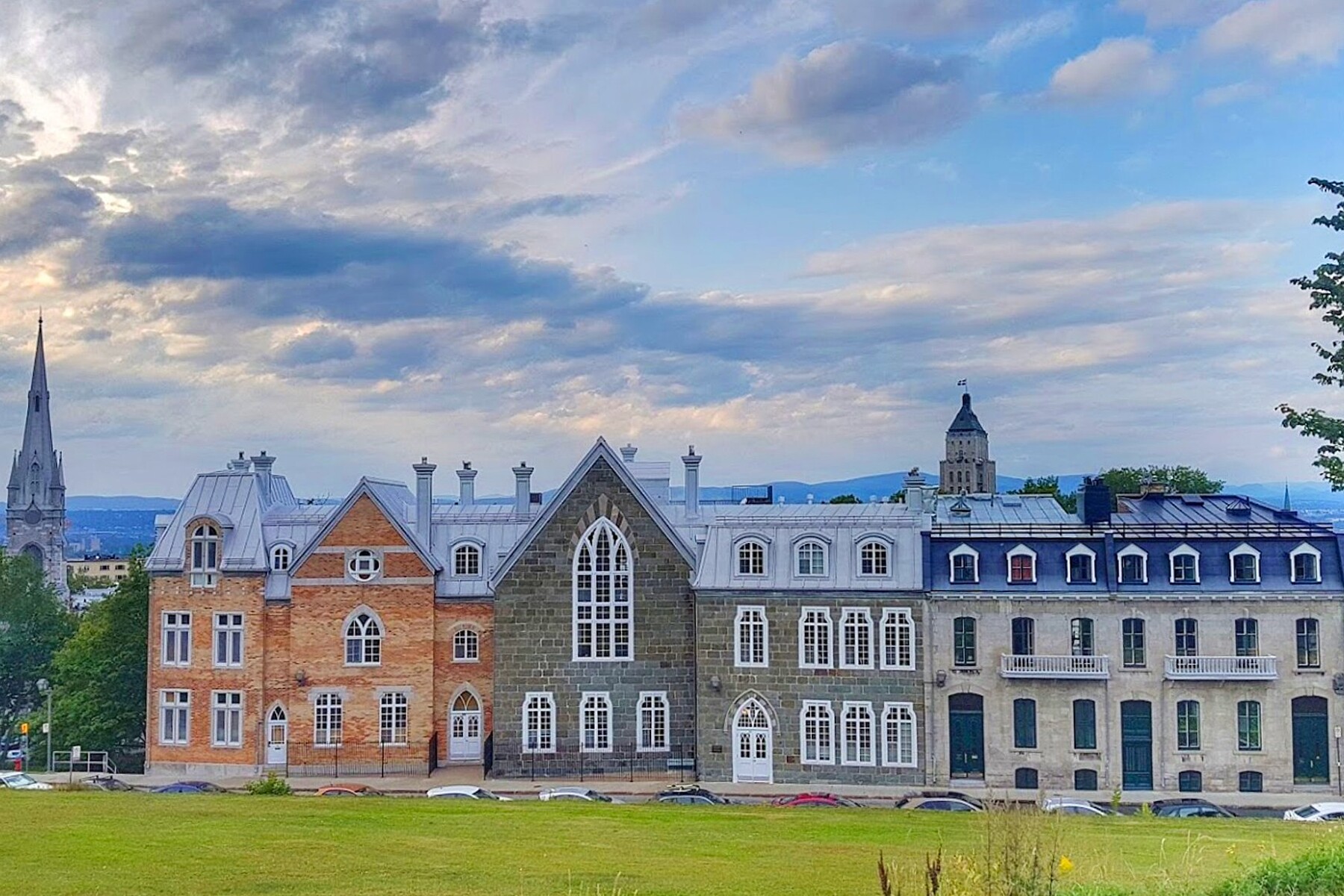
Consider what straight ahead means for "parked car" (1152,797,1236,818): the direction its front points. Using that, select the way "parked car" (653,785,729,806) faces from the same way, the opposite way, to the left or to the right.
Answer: the same way

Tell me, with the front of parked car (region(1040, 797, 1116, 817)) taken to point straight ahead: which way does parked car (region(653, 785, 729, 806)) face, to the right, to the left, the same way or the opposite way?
the same way

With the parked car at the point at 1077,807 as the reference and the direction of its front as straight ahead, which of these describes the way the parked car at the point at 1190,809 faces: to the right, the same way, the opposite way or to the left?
the same way

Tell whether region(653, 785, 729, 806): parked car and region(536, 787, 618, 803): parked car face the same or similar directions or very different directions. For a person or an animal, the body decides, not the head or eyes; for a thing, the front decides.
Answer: same or similar directions
